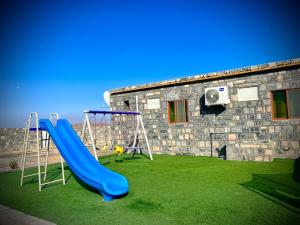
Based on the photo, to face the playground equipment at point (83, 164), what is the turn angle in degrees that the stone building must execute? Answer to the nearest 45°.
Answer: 0° — it already faces it

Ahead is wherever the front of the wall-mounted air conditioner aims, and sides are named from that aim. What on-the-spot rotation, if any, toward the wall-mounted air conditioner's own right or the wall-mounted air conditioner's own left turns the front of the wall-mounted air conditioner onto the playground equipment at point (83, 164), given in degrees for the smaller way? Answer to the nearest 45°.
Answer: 0° — it already faces it

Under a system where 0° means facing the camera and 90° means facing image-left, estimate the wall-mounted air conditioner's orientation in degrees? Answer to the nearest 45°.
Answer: approximately 45°

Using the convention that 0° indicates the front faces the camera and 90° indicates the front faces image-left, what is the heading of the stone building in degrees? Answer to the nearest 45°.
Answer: approximately 45°
